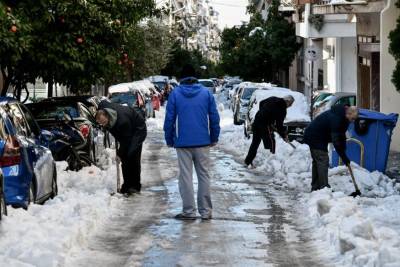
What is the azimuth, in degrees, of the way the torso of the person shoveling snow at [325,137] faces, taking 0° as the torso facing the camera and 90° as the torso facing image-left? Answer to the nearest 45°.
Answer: approximately 270°

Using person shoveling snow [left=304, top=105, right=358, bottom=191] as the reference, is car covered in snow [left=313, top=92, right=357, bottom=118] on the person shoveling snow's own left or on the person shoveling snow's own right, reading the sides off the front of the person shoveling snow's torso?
on the person shoveling snow's own left

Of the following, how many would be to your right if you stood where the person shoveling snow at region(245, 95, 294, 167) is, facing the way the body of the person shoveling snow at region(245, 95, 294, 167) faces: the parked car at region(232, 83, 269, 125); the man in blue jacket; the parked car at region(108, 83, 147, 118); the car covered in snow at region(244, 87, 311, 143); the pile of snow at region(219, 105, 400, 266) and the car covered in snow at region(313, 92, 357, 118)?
2

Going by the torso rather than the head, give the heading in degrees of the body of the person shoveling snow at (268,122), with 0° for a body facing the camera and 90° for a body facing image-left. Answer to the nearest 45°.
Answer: approximately 270°

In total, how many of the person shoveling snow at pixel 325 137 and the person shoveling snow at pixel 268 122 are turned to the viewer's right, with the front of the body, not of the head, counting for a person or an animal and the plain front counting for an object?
2

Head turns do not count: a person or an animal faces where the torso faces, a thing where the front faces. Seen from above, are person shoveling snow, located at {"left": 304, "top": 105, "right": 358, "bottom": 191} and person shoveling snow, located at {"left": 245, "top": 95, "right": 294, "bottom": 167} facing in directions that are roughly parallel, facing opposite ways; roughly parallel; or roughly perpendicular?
roughly parallel

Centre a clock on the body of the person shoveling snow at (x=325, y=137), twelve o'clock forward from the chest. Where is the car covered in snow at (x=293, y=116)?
The car covered in snow is roughly at 9 o'clock from the person shoveling snow.

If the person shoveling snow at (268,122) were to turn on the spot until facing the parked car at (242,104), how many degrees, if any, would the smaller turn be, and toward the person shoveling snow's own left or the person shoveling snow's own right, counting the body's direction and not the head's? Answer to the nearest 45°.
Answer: approximately 90° to the person shoveling snow's own left

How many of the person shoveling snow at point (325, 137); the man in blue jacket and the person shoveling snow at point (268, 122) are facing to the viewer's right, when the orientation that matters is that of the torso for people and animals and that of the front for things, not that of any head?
2

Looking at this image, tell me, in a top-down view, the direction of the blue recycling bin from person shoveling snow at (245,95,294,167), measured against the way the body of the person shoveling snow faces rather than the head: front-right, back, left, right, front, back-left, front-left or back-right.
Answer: front-right

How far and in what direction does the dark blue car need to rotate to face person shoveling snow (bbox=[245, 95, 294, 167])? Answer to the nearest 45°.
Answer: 0° — it already faces them

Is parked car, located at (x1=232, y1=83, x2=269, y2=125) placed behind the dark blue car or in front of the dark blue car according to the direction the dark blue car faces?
in front

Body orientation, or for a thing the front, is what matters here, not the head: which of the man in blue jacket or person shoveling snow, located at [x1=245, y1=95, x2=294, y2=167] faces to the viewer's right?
the person shoveling snow

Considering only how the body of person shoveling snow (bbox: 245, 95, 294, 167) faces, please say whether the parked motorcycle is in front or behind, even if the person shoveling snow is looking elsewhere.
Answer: behind

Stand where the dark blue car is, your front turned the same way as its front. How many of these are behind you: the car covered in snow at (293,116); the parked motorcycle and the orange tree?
0

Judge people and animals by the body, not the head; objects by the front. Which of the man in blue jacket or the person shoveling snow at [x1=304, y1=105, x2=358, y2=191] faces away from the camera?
the man in blue jacket

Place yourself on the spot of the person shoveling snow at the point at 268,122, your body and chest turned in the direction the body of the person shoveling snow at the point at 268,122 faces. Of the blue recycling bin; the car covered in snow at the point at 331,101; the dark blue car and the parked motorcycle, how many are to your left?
1

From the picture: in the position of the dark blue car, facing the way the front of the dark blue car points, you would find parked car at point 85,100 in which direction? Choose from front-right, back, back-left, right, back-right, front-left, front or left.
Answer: front-left
